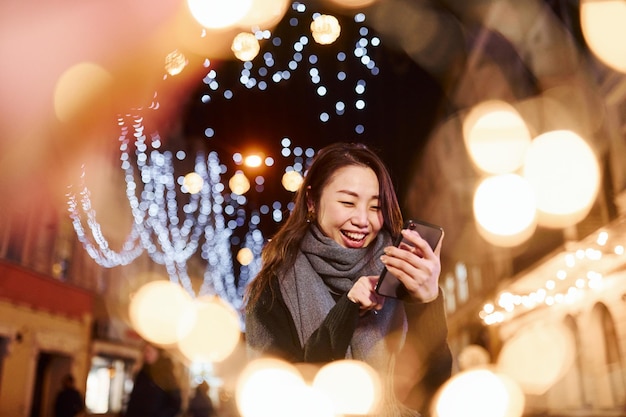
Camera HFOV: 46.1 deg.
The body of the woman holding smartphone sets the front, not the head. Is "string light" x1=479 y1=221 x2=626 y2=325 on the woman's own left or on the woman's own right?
on the woman's own left

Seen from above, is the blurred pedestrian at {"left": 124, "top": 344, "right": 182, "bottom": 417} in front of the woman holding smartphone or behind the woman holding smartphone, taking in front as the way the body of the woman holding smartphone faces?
behind

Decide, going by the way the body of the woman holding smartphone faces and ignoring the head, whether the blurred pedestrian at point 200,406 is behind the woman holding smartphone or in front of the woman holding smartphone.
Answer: behind

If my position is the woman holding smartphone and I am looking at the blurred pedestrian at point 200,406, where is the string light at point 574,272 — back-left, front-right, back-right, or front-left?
front-right

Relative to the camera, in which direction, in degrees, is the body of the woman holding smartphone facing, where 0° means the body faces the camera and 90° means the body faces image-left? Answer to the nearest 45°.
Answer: approximately 315°

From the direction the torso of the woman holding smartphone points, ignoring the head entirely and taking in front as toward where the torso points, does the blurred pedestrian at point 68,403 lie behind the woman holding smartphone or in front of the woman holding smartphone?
behind
